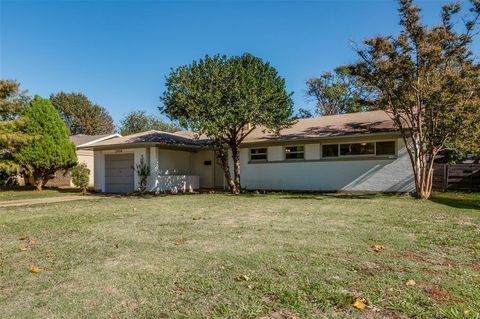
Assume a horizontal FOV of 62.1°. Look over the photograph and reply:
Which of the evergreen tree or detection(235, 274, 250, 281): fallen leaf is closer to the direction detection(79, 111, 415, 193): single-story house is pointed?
the fallen leaf

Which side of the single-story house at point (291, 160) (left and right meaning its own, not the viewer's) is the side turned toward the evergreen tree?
right

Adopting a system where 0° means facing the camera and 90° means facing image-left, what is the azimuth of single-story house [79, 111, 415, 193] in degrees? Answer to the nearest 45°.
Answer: approximately 0°

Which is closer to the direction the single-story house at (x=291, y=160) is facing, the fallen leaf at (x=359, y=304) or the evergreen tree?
the fallen leaf

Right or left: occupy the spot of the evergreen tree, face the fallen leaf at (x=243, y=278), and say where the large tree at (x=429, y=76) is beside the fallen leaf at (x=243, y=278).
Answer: left

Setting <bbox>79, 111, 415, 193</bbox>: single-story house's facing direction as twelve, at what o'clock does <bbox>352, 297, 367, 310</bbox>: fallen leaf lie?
The fallen leaf is roughly at 12 o'clock from the single-story house.

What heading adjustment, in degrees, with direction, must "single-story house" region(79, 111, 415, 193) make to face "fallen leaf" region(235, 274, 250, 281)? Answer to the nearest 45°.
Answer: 0° — it already faces it

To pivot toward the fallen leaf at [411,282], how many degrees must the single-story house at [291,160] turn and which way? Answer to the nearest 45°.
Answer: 0° — it already faces it

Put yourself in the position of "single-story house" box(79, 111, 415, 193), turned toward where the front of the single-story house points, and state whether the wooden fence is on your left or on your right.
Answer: on your left
